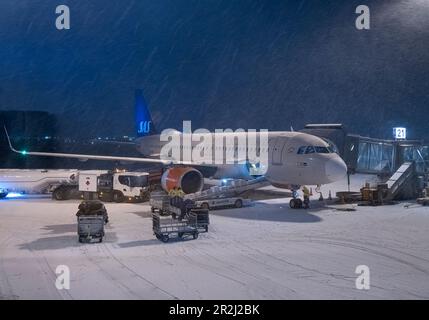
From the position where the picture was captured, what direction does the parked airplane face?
facing the viewer and to the right of the viewer

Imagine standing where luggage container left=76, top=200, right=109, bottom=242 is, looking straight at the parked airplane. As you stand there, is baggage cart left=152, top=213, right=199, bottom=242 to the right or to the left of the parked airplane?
right
